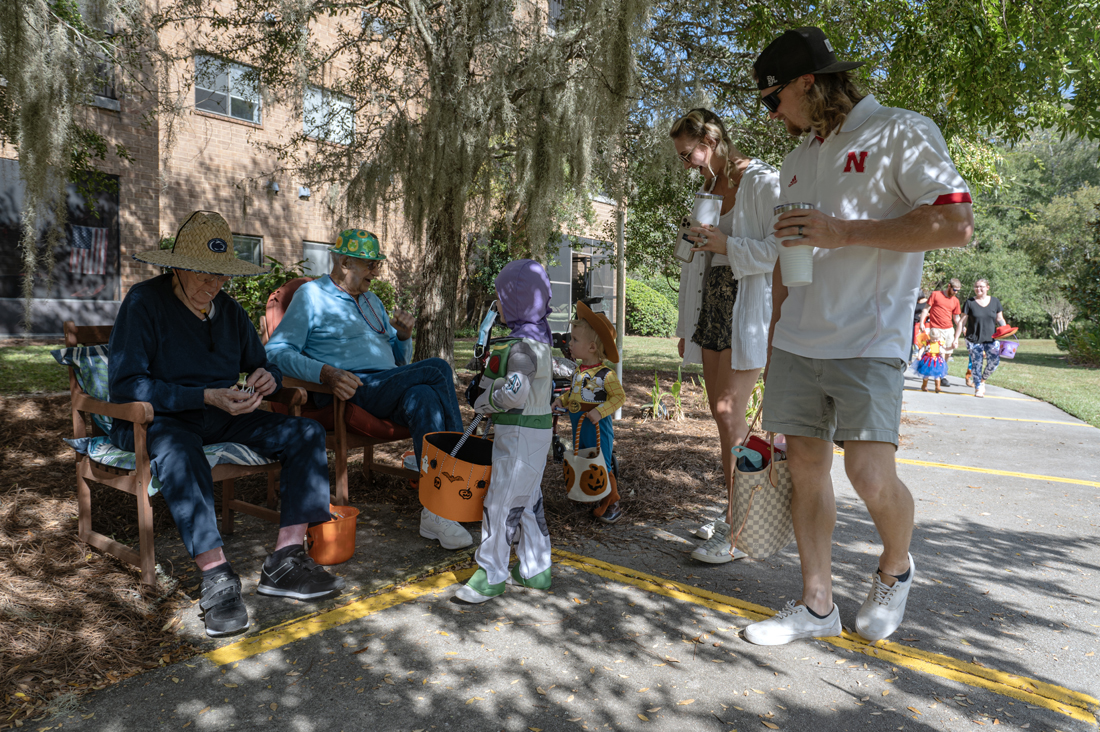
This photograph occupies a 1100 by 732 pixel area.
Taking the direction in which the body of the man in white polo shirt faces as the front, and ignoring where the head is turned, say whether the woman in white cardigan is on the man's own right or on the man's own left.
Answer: on the man's own right

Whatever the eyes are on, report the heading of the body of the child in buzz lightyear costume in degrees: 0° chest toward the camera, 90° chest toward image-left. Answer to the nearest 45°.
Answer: approximately 90°

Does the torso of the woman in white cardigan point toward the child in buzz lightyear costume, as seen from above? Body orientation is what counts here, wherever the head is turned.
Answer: yes

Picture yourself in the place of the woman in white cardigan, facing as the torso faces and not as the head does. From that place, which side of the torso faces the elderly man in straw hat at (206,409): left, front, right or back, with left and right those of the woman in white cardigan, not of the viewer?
front

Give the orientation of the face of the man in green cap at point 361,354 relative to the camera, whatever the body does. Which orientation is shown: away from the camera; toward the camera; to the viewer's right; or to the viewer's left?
to the viewer's right

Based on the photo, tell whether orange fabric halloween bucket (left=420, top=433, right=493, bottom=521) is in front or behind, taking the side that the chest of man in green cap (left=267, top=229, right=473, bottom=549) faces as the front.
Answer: in front

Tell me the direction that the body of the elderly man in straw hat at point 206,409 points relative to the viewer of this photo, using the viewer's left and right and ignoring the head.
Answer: facing the viewer and to the right of the viewer

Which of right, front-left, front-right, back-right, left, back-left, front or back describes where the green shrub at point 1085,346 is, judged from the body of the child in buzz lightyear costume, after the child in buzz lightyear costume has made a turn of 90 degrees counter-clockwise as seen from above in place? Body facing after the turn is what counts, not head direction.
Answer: back-left

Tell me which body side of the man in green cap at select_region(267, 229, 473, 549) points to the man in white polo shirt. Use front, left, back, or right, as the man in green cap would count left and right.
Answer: front

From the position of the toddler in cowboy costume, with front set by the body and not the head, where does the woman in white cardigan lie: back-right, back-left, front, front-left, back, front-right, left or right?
left

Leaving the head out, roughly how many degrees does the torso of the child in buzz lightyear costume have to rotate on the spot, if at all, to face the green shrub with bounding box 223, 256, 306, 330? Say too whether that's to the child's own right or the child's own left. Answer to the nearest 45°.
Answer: approximately 45° to the child's own right

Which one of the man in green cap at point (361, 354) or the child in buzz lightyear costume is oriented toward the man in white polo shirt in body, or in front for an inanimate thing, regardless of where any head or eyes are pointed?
the man in green cap

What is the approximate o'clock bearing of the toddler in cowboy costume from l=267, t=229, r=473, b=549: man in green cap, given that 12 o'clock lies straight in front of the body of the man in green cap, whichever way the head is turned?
The toddler in cowboy costume is roughly at 11 o'clock from the man in green cap.
